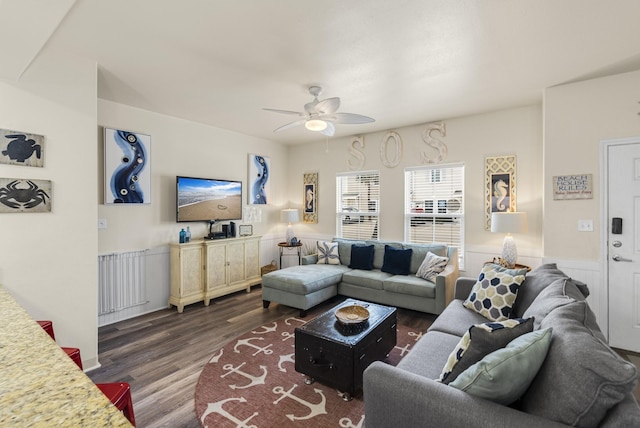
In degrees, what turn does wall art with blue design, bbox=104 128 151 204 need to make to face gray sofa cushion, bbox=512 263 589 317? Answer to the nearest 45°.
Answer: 0° — it already faces it

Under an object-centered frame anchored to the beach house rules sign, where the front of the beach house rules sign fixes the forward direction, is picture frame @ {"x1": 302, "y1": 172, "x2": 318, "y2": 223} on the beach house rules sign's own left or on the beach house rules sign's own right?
on the beach house rules sign's own right

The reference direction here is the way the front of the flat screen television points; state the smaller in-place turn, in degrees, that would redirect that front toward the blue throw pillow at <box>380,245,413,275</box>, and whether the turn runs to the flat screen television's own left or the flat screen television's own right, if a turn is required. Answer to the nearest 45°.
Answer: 0° — it already faces it

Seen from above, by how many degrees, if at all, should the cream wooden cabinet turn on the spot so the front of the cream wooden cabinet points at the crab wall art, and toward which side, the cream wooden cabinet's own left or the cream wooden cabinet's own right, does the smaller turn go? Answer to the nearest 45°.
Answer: approximately 90° to the cream wooden cabinet's own right

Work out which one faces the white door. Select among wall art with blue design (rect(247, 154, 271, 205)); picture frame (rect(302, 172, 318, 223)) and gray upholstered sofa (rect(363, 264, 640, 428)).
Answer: the wall art with blue design

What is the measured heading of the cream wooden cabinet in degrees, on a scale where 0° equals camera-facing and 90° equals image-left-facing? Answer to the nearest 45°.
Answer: approximately 315°

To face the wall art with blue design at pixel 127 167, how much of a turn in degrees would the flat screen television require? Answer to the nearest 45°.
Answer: approximately 90° to its right

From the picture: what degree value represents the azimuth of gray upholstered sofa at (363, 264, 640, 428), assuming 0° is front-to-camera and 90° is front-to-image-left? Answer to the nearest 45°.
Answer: approximately 90°

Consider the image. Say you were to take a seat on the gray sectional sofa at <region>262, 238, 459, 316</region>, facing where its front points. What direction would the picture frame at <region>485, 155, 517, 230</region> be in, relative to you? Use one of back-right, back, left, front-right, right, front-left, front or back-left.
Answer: back-left
